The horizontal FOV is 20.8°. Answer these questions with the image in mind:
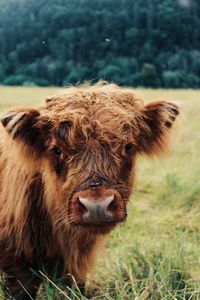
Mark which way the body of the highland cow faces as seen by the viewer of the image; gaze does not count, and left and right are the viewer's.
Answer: facing the viewer and to the right of the viewer

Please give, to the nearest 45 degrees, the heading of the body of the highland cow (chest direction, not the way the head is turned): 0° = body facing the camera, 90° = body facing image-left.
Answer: approximately 315°
